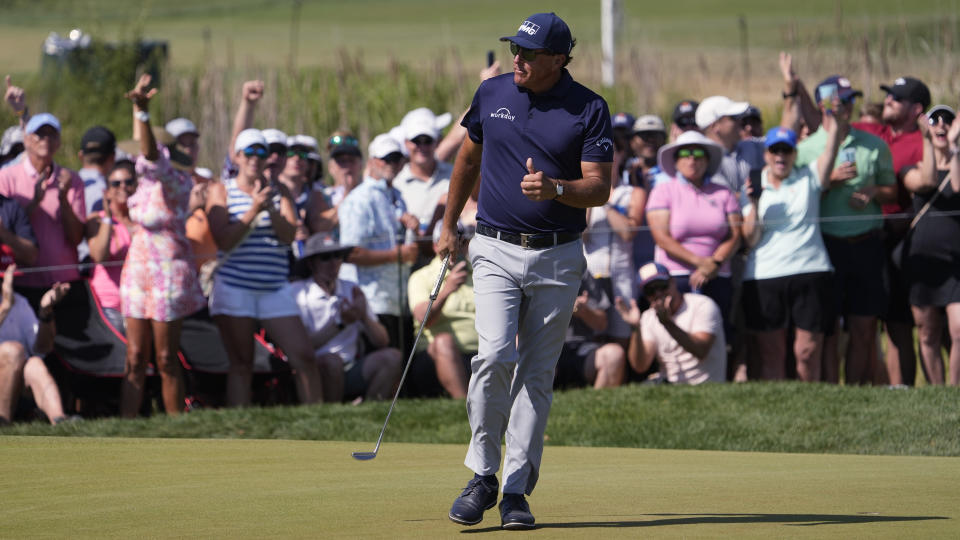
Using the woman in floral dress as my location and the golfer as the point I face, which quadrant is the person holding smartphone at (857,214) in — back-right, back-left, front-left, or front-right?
front-left

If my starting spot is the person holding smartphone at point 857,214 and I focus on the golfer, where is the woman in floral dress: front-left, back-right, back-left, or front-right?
front-right

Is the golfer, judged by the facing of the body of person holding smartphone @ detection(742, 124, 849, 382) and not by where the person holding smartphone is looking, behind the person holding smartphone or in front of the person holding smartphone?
in front

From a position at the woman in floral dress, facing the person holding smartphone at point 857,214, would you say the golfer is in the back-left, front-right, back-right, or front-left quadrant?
front-right

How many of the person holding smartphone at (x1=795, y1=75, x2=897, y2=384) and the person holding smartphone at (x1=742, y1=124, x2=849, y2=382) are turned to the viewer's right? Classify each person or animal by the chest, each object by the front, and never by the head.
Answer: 0

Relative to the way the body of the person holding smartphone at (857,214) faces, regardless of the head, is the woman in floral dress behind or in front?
in front

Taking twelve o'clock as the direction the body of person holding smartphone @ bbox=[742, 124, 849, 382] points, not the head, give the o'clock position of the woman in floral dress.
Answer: The woman in floral dress is roughly at 2 o'clock from the person holding smartphone.

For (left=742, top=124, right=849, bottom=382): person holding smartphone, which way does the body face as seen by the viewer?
toward the camera
